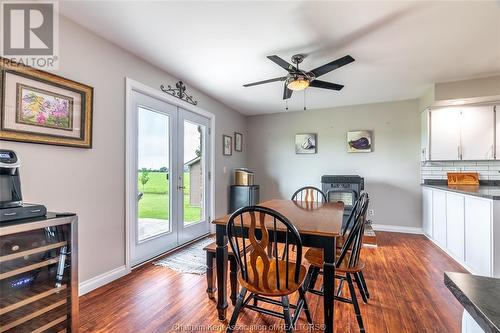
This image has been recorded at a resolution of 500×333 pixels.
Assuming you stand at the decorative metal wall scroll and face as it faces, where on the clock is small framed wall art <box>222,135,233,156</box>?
The small framed wall art is roughly at 9 o'clock from the decorative metal wall scroll.

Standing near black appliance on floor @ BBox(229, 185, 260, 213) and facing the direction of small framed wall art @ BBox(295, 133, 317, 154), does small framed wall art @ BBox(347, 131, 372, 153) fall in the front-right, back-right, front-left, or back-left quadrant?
front-right

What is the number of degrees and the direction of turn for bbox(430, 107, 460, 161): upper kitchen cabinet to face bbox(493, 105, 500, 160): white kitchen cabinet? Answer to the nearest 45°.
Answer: approximately 90° to its left

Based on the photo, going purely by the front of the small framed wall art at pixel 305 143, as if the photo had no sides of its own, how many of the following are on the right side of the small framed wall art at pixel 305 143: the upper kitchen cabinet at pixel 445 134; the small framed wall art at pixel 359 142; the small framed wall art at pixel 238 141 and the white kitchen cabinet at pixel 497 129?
1

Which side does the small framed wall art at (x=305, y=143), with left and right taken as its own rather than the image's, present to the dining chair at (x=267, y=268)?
front

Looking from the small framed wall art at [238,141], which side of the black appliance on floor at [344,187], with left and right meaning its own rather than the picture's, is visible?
right

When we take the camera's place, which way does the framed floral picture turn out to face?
facing the viewer and to the right of the viewer

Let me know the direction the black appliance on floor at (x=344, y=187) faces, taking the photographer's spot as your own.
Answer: facing the viewer

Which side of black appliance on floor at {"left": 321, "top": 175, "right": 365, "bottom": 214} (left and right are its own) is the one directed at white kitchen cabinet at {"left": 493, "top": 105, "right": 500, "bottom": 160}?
left

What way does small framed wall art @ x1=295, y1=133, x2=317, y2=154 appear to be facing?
toward the camera

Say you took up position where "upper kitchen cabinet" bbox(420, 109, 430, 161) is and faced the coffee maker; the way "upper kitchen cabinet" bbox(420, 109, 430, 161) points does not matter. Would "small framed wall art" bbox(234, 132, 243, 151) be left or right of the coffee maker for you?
right

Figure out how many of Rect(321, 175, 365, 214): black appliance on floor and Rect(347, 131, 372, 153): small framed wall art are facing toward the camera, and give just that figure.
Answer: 2

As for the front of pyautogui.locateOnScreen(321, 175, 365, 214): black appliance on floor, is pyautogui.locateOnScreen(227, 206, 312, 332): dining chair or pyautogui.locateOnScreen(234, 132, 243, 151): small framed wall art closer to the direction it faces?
the dining chair

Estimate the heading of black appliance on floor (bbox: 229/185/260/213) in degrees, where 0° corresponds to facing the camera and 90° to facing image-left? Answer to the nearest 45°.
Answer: approximately 315°

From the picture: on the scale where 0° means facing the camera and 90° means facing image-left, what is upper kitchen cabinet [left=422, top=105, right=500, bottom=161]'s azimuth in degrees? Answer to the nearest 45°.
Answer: approximately 0°

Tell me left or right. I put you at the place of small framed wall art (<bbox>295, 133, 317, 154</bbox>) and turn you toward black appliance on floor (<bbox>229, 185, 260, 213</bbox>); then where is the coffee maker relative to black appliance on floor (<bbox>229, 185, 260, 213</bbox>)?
left
